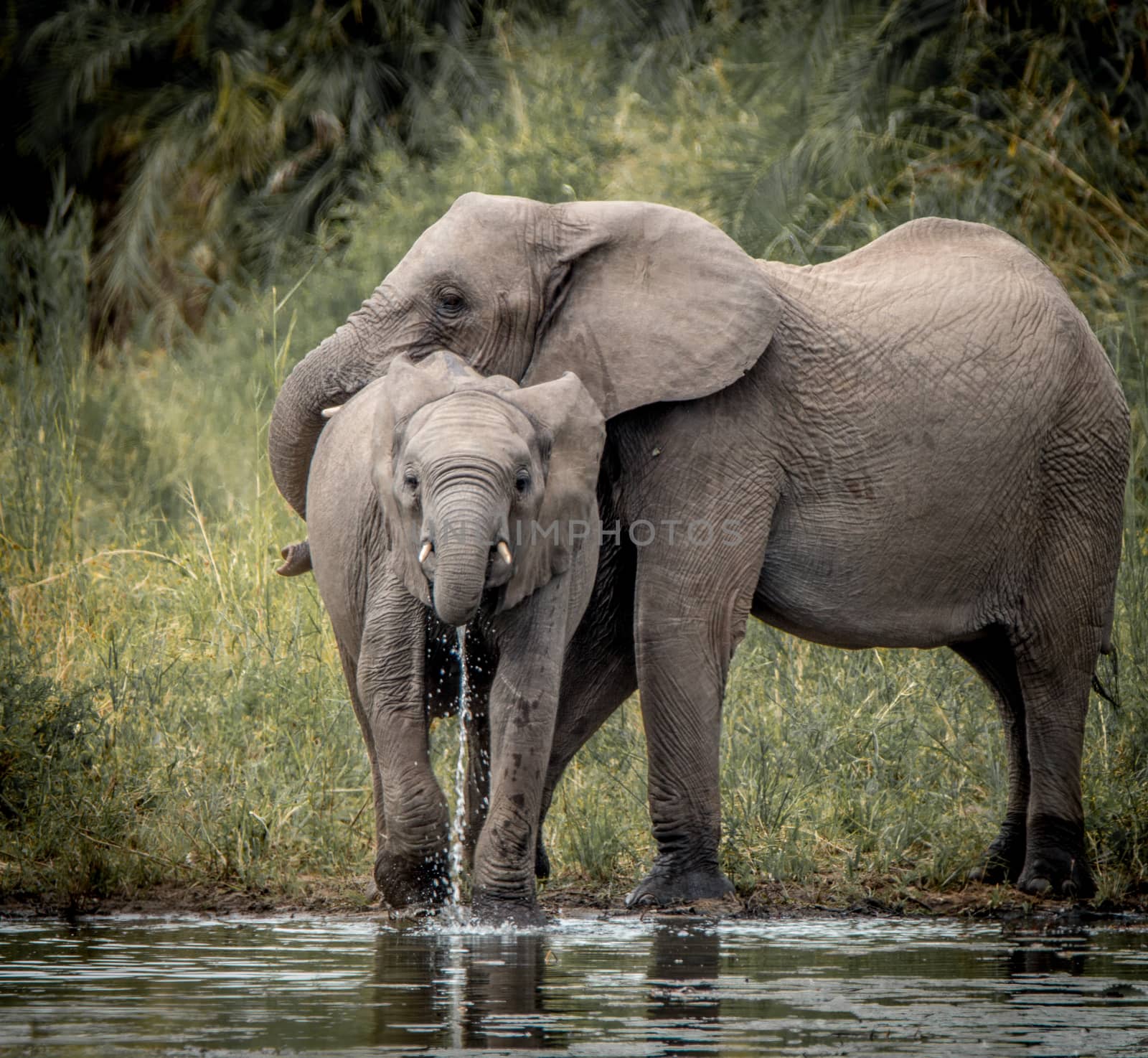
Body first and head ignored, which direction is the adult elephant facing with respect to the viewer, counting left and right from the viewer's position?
facing to the left of the viewer

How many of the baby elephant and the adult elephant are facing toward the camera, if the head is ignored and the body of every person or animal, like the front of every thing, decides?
1

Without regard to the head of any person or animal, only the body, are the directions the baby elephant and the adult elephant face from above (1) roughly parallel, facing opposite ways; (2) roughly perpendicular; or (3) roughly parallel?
roughly perpendicular

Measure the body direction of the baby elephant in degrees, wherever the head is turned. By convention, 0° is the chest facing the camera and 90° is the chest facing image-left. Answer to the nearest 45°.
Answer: approximately 0°
